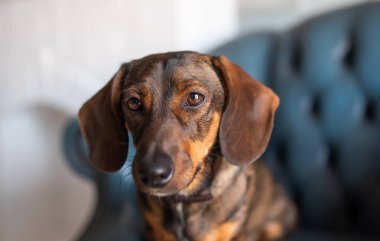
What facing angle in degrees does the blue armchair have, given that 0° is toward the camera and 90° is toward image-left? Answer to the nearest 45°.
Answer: approximately 45°
